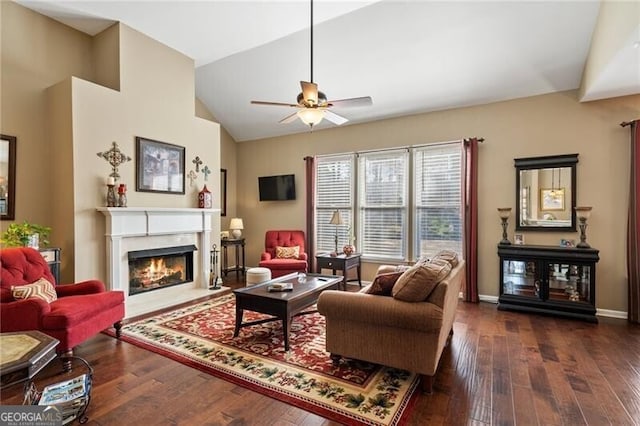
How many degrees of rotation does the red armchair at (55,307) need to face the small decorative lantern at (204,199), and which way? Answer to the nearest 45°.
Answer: approximately 90° to its left

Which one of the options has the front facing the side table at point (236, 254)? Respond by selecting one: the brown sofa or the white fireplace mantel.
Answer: the brown sofa

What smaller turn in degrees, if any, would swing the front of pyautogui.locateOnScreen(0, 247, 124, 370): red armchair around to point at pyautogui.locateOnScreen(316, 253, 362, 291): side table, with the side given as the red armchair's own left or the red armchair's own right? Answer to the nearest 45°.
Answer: approximately 45° to the red armchair's own left

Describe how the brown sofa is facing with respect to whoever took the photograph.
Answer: facing away from the viewer and to the left of the viewer

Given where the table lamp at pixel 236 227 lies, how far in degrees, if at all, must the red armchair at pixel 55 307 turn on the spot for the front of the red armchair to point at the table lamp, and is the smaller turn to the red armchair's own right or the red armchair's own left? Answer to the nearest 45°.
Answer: approximately 90° to the red armchair's own left

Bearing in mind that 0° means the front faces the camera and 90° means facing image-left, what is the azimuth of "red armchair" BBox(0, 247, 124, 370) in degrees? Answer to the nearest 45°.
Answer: approximately 315°

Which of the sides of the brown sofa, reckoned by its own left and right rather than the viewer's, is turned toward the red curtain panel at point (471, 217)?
right

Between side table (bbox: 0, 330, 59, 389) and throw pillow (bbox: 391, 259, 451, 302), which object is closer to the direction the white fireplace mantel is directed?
the throw pillow

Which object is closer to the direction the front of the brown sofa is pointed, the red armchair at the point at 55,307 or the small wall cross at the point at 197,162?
the small wall cross
